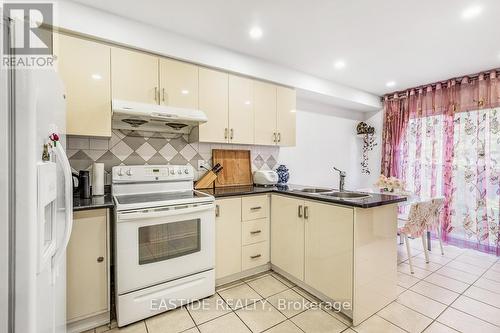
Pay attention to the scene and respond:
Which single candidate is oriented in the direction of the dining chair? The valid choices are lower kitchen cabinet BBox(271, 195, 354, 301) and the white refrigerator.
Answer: the white refrigerator

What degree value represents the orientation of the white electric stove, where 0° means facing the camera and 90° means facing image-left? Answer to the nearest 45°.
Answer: approximately 315°

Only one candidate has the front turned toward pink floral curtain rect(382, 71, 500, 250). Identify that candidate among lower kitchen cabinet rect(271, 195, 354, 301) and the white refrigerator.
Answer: the white refrigerator

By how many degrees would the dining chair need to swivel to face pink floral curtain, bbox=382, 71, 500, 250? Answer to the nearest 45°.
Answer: approximately 45° to its right

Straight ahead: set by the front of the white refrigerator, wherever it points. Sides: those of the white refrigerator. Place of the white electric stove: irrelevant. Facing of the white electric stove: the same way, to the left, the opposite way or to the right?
to the right

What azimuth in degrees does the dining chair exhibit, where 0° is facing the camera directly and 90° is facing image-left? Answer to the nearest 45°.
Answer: approximately 135°

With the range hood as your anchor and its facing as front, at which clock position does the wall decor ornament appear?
The wall decor ornament is roughly at 10 o'clock from the range hood.

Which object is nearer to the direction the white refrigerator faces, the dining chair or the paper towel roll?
the dining chair

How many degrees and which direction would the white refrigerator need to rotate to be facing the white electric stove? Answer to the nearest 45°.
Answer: approximately 45° to its left

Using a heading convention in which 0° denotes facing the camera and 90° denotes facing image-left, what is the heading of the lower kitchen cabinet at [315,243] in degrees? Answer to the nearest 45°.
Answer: approximately 45°

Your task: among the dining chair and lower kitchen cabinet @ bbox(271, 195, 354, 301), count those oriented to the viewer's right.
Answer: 0

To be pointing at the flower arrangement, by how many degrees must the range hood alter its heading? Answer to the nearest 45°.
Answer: approximately 45° to its left

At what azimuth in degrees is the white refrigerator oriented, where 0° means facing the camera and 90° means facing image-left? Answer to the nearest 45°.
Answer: approximately 270°

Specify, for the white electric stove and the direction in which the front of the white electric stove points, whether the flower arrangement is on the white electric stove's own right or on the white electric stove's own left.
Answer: on the white electric stove's own left

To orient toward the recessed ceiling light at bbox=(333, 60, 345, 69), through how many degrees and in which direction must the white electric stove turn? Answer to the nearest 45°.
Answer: approximately 45° to its left
